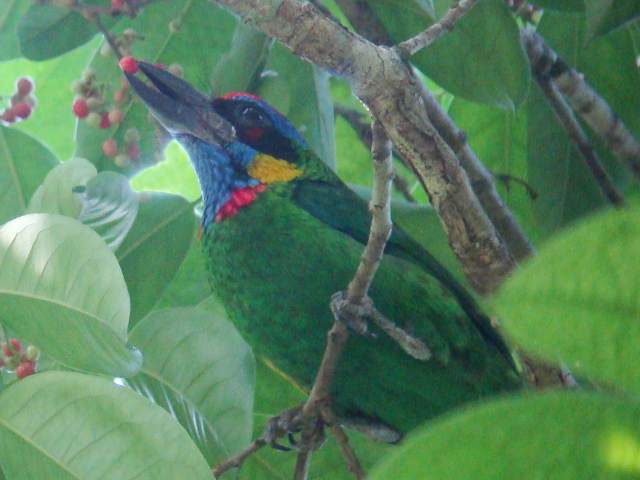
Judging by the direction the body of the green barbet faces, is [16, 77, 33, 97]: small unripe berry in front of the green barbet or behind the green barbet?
in front

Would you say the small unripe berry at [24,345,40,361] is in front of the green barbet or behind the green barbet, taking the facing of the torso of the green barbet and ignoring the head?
in front

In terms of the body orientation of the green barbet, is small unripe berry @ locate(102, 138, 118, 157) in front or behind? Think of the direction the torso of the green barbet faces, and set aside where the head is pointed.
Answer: in front

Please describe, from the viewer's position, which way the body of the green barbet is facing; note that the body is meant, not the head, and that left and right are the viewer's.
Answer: facing to the left of the viewer

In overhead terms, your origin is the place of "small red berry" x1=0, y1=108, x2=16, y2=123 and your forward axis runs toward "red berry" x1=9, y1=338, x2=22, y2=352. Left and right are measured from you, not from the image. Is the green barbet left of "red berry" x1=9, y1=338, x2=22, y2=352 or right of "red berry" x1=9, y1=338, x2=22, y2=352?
left

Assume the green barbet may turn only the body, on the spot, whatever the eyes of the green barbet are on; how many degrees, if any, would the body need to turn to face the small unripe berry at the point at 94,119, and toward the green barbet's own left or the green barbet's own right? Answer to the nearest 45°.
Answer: approximately 45° to the green barbet's own right

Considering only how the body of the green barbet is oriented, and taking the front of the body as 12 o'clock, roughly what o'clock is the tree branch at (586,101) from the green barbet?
The tree branch is roughly at 5 o'clock from the green barbet.

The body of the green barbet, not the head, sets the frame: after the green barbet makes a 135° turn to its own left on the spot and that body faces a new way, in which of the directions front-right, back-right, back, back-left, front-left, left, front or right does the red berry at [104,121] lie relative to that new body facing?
back

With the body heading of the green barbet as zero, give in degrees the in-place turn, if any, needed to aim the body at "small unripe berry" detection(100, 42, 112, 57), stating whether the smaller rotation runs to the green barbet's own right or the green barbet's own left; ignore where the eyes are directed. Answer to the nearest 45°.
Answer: approximately 45° to the green barbet's own right

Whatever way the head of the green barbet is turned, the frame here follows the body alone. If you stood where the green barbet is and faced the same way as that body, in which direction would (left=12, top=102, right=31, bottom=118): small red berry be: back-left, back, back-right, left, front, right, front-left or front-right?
front-right

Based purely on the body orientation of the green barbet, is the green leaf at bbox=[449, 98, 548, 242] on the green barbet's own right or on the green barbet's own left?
on the green barbet's own right
